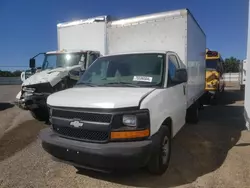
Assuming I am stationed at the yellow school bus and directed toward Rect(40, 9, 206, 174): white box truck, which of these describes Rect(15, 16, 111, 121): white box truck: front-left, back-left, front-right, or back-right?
front-right

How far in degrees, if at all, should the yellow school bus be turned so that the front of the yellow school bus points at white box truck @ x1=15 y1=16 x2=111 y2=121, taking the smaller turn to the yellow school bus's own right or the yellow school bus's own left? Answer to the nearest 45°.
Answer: approximately 45° to the yellow school bus's own right

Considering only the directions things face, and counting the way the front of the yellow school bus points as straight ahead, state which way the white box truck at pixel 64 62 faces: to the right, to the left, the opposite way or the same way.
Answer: the same way

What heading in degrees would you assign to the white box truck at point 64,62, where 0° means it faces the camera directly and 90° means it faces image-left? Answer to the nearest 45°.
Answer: approximately 45°

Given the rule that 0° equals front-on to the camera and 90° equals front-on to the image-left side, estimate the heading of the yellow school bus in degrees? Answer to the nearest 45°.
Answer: approximately 0°

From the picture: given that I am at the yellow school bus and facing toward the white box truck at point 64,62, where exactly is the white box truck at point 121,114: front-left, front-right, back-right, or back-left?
front-left

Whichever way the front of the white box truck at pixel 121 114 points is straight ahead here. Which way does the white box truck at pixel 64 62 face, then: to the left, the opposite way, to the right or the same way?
the same way

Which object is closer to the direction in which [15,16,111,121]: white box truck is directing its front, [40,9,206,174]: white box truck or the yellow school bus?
the white box truck

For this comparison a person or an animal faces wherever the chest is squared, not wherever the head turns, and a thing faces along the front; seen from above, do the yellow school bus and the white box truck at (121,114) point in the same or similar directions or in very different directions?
same or similar directions

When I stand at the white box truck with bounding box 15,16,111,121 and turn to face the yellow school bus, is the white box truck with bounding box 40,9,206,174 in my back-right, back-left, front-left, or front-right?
back-right

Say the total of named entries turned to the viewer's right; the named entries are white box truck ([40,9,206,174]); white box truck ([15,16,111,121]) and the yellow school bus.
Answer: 0

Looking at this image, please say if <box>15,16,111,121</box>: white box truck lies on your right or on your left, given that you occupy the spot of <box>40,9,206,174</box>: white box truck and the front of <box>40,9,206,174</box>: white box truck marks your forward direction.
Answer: on your right

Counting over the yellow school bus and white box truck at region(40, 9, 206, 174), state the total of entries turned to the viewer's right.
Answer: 0

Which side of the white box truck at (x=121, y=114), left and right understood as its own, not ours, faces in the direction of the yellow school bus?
back

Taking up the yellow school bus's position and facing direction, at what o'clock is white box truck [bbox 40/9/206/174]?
The white box truck is roughly at 12 o'clock from the yellow school bus.
